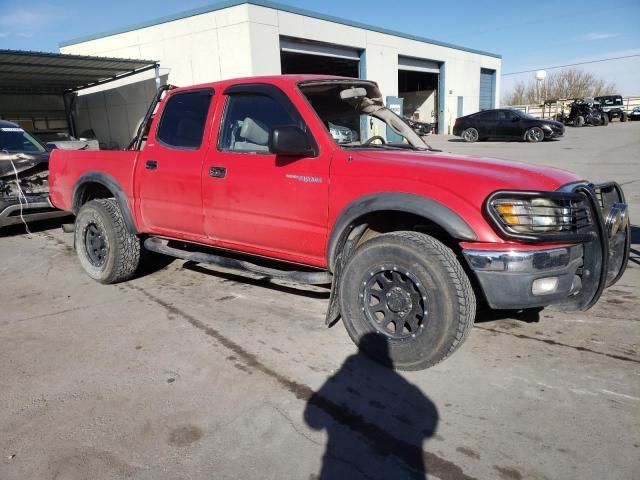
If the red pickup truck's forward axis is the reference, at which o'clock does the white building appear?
The white building is roughly at 7 o'clock from the red pickup truck.

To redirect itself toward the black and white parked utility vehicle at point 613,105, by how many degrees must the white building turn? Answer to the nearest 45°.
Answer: approximately 90° to its left

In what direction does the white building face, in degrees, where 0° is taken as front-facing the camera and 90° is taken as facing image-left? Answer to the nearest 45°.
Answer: approximately 315°

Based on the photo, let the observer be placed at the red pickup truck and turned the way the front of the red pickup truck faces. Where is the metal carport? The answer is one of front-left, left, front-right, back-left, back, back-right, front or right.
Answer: back

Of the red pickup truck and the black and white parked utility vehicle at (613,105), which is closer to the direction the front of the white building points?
the red pickup truck

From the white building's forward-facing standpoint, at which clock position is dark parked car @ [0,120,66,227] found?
The dark parked car is roughly at 2 o'clock from the white building.

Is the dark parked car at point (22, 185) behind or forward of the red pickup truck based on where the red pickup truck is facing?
behind

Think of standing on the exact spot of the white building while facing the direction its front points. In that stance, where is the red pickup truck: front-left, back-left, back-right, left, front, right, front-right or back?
front-right

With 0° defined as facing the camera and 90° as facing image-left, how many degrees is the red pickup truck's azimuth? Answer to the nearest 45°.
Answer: approximately 315°

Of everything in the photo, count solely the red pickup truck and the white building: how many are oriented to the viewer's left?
0
